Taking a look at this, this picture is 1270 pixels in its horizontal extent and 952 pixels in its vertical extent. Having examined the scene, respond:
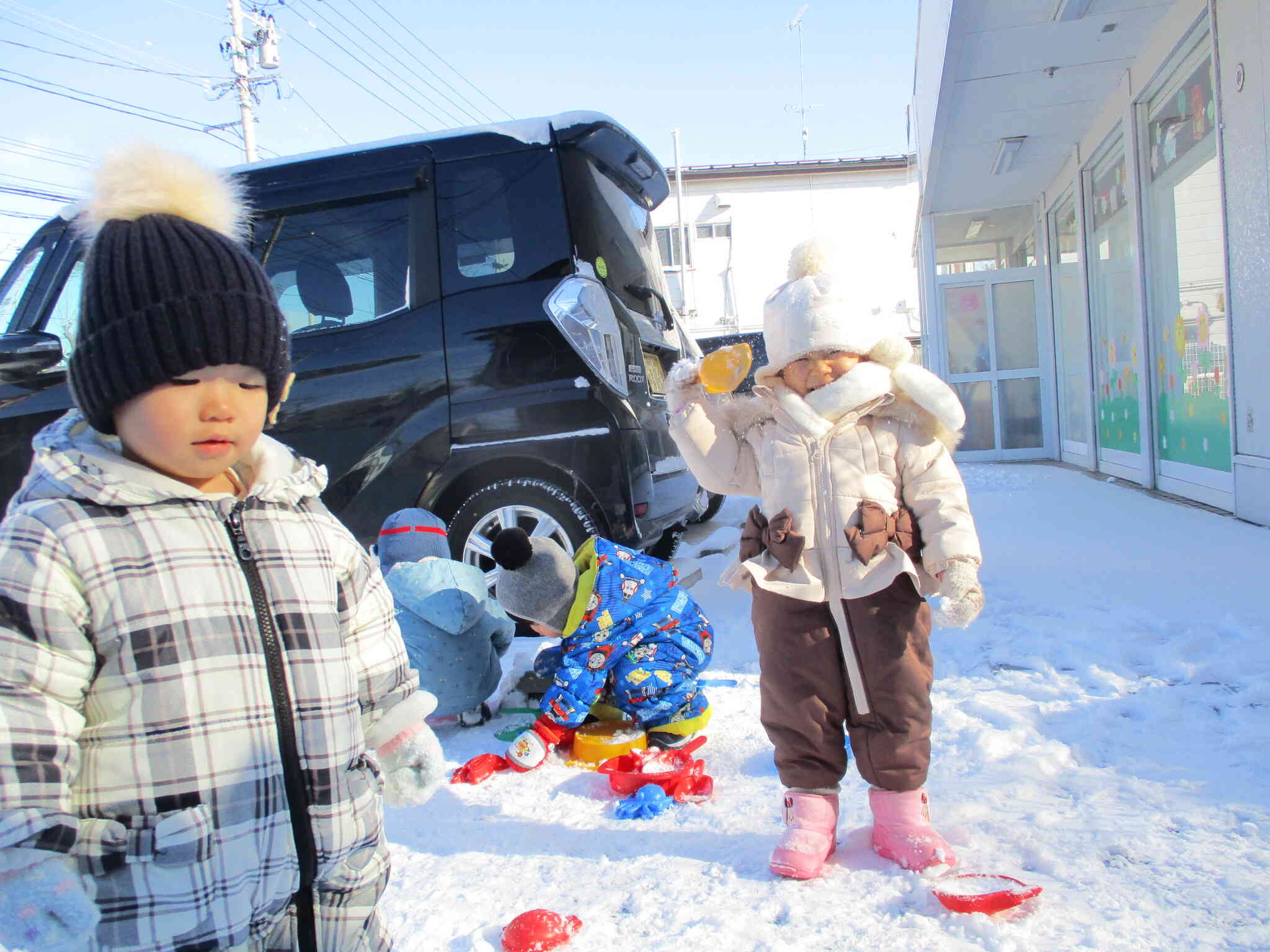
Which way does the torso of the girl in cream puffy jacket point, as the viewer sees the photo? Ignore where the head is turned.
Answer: toward the camera

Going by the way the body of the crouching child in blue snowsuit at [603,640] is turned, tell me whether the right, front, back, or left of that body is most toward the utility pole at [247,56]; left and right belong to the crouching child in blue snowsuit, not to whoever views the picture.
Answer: right

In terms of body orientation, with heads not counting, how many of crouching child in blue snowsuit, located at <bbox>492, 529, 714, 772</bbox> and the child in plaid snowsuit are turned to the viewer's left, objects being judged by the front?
1

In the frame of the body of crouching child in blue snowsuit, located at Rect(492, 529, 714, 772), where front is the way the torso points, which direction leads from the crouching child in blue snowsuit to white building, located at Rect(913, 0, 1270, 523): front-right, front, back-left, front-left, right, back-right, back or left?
back-right

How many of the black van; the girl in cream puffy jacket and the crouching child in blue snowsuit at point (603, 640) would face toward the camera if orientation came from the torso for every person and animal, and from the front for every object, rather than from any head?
1

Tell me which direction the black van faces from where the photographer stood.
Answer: facing away from the viewer and to the left of the viewer

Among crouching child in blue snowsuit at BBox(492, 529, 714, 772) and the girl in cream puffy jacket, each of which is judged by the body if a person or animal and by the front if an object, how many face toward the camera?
1

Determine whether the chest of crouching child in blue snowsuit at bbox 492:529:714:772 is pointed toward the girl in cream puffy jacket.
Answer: no

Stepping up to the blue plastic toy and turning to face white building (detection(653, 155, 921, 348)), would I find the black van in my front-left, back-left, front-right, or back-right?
front-left

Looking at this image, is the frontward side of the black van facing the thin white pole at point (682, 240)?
no

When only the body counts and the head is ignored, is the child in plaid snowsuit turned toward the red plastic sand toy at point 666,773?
no

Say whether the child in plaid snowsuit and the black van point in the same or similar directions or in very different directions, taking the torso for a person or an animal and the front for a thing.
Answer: very different directions

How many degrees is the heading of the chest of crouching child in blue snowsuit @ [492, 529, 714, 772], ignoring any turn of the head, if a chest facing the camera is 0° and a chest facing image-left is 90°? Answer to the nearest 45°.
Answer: approximately 90°

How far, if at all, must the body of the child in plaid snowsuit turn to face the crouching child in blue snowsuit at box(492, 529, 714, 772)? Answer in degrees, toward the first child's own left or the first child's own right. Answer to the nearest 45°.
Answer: approximately 90° to the first child's own left
